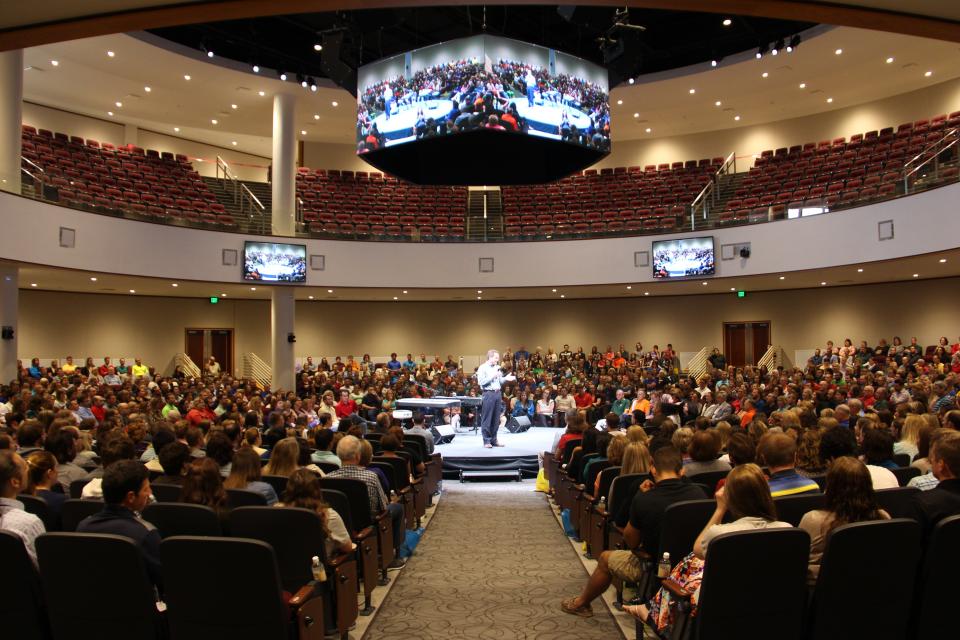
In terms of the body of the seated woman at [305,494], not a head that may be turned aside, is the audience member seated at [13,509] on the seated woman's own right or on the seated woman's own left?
on the seated woman's own left

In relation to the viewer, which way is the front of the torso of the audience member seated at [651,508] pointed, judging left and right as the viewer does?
facing away from the viewer and to the left of the viewer

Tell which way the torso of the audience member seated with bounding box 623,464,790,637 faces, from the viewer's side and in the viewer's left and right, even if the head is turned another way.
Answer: facing away from the viewer and to the left of the viewer

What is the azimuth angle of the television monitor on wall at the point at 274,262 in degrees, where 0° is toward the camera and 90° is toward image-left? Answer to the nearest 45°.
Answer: approximately 0°

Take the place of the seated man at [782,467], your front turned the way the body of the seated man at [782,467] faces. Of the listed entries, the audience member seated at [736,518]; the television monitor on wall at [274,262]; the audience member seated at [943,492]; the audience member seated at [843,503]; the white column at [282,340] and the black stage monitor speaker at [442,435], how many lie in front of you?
3

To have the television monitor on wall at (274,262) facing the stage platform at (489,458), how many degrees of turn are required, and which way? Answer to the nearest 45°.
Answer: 0° — it already faces it

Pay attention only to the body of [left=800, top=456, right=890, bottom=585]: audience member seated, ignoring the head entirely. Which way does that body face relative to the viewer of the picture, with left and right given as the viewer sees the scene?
facing away from the viewer

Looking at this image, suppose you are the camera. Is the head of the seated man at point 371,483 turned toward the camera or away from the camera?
away from the camera

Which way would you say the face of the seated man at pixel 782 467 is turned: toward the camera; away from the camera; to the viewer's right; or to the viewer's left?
away from the camera

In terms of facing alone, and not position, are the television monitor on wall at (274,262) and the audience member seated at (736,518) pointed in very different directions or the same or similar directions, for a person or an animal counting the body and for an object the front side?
very different directions

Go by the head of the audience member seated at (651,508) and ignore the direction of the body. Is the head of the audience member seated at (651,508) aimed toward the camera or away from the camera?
away from the camera

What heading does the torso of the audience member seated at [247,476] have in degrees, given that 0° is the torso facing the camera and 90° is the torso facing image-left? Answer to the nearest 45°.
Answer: approximately 180°

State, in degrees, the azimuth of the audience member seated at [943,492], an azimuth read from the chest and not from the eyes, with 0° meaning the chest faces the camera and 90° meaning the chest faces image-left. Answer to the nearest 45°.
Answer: approximately 135°
